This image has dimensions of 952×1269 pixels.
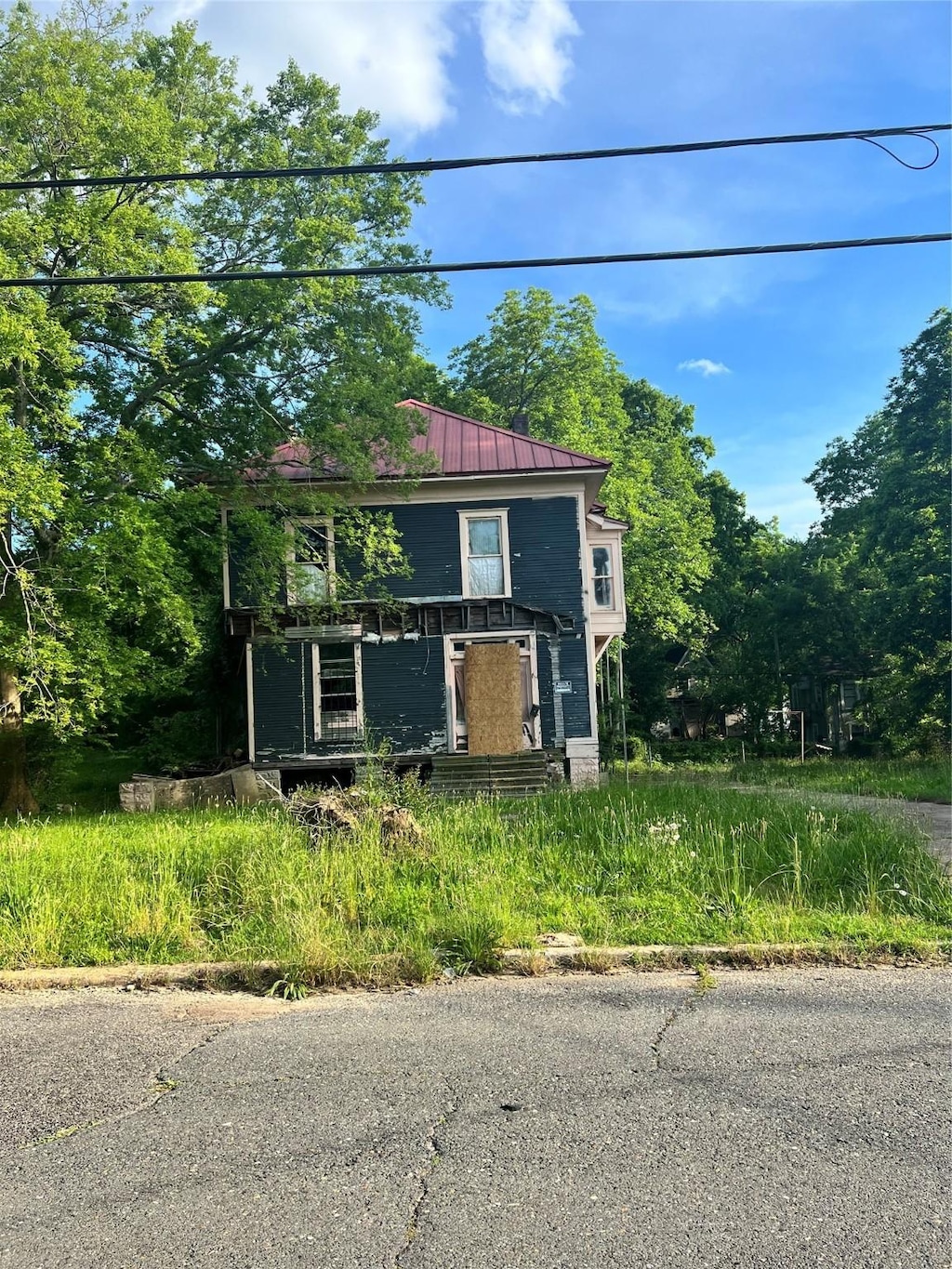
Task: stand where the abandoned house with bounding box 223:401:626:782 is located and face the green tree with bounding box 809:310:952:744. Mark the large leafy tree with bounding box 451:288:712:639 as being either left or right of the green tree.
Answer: left

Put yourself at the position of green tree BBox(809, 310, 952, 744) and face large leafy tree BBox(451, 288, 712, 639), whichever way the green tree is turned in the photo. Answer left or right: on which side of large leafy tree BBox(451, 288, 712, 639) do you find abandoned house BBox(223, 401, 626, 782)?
left

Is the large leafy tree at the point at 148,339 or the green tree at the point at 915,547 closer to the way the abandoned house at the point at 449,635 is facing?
the large leafy tree

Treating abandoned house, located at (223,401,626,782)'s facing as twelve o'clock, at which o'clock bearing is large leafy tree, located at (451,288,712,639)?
The large leafy tree is roughly at 7 o'clock from the abandoned house.

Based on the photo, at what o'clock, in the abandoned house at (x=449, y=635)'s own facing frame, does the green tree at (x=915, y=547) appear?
The green tree is roughly at 8 o'clock from the abandoned house.

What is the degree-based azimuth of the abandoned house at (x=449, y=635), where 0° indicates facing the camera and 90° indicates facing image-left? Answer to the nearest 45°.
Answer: approximately 0°
